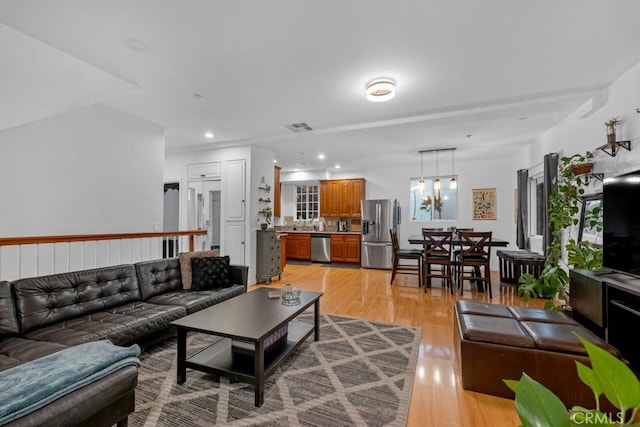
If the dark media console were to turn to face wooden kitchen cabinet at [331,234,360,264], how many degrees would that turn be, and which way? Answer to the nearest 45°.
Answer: approximately 90° to its right

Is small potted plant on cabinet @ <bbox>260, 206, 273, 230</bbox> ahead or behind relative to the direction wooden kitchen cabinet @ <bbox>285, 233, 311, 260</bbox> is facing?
ahead

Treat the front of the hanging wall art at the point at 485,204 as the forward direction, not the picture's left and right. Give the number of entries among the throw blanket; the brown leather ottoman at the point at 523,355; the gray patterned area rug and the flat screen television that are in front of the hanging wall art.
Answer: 4

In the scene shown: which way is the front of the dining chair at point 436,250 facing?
away from the camera

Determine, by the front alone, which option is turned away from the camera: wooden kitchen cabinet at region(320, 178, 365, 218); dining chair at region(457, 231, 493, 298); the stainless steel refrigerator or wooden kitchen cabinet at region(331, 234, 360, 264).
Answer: the dining chair

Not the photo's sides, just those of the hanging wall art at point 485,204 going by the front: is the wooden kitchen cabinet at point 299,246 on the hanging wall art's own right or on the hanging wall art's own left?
on the hanging wall art's own right

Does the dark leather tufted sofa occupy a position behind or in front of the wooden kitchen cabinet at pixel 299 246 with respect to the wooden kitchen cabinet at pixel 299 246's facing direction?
in front

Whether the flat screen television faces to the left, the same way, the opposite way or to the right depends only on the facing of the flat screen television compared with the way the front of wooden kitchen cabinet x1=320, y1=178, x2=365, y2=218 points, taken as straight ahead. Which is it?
to the right

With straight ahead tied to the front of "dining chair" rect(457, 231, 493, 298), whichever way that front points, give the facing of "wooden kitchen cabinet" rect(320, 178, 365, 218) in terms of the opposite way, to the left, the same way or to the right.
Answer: the opposite way

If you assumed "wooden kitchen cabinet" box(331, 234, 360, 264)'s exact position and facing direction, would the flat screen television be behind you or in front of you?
in front

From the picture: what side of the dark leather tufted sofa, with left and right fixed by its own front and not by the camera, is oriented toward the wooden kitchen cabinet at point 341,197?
left
